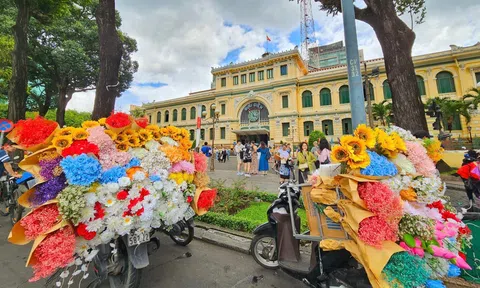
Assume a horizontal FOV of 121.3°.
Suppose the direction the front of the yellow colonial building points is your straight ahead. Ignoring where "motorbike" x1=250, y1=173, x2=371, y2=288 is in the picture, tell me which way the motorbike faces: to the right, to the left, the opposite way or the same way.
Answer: to the right

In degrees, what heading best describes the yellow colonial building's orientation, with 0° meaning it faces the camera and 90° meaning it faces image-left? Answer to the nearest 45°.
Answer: approximately 45°

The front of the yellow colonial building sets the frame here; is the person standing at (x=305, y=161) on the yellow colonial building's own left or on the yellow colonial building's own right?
on the yellow colonial building's own left

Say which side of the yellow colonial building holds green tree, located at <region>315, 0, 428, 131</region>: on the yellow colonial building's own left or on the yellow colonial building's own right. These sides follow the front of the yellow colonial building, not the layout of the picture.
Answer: on the yellow colonial building's own left

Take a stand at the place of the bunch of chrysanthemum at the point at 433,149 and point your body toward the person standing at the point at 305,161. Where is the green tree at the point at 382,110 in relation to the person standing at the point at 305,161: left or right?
right
